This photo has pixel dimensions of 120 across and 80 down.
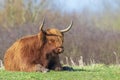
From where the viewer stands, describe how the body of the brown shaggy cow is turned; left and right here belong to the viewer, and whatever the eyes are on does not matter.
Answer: facing the viewer and to the right of the viewer
